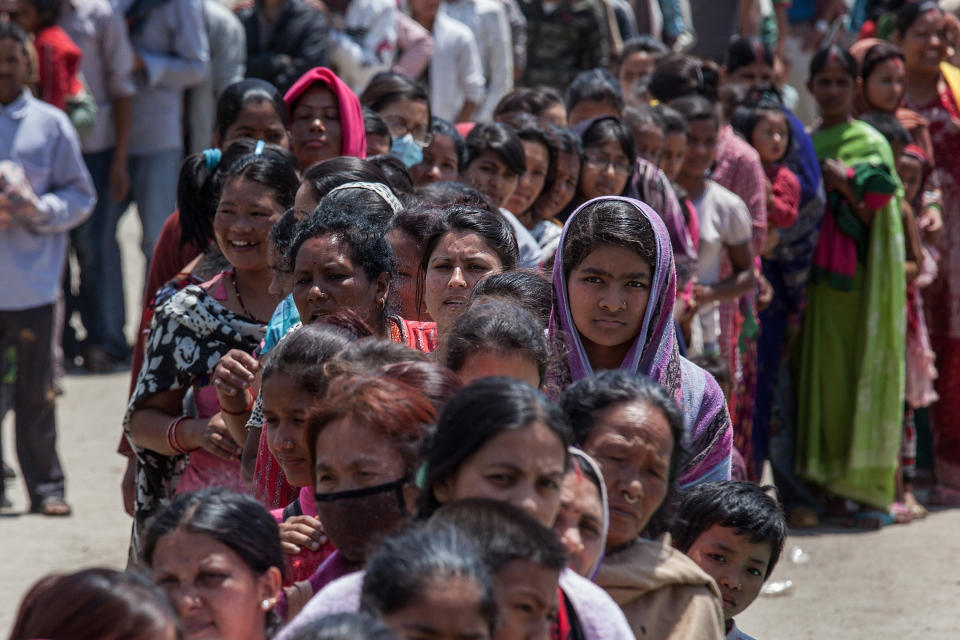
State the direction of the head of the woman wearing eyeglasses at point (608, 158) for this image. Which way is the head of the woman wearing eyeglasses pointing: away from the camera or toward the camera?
toward the camera

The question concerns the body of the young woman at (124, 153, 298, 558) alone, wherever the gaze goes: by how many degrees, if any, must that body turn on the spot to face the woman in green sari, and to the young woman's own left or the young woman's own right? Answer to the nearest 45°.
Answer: approximately 90° to the young woman's own left

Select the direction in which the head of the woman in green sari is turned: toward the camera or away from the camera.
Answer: toward the camera

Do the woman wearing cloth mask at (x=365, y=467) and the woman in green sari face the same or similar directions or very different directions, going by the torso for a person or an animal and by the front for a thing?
same or similar directions

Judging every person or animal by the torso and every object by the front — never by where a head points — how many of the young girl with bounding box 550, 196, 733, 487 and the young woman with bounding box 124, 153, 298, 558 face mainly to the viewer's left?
0

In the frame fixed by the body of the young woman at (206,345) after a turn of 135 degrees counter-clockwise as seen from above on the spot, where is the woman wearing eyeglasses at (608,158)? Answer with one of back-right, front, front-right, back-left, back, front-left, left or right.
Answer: front-right

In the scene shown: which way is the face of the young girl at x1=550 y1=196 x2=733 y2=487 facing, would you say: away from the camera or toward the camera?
toward the camera

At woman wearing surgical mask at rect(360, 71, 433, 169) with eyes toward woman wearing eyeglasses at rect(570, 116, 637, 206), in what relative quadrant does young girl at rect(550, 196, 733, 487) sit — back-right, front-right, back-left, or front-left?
front-right

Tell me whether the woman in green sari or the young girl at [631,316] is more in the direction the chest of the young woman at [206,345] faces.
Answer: the young girl

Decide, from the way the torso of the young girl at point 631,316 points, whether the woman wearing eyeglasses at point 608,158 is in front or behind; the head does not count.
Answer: behind

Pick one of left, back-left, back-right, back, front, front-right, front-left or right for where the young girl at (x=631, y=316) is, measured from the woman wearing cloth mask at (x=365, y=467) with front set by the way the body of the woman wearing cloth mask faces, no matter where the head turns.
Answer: back

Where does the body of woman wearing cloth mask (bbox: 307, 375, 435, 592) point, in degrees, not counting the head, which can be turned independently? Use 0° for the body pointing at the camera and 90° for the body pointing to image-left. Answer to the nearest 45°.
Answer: approximately 45°

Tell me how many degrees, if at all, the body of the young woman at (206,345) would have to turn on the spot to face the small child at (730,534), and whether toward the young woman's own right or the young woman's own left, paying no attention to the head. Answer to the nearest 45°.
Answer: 0° — they already face them

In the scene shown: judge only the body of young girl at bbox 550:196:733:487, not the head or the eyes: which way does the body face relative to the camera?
toward the camera

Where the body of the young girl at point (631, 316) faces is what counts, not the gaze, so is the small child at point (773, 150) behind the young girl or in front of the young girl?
behind
